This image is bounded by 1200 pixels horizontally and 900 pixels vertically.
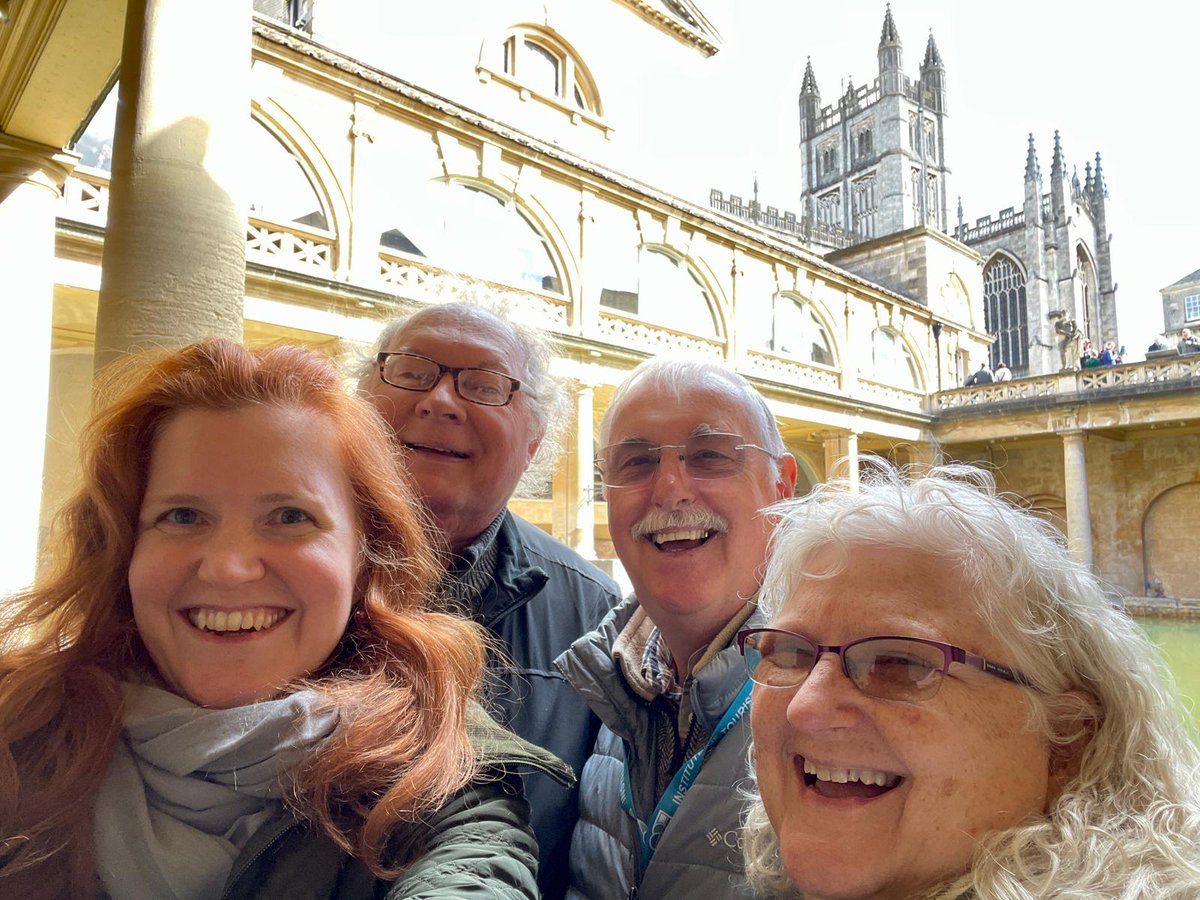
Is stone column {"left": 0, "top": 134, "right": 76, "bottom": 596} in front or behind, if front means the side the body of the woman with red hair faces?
behind

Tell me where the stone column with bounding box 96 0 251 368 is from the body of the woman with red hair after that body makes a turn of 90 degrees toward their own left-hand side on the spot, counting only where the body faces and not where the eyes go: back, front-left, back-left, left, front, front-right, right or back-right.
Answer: left

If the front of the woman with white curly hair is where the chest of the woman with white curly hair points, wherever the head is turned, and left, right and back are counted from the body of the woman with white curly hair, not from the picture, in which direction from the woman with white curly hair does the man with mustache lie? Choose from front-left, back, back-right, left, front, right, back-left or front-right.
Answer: right

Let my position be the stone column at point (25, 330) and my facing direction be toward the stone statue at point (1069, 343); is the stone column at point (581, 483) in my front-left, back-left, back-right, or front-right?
front-left

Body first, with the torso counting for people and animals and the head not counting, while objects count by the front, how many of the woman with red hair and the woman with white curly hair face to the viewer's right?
0

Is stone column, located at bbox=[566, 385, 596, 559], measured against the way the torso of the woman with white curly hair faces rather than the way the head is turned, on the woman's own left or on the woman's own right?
on the woman's own right

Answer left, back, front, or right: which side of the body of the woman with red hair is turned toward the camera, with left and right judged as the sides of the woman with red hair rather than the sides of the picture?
front

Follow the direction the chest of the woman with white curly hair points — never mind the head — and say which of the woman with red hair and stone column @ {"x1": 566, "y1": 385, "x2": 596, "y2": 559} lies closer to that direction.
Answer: the woman with red hair

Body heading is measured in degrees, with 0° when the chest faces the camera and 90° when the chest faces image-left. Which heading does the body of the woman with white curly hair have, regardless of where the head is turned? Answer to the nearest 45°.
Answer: approximately 45°
